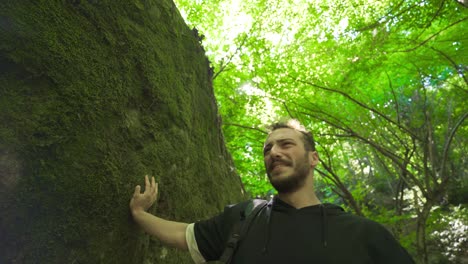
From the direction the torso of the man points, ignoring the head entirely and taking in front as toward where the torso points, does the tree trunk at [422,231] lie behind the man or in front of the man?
behind

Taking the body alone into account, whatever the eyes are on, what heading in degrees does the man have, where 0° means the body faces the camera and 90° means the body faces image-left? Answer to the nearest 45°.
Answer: approximately 0°

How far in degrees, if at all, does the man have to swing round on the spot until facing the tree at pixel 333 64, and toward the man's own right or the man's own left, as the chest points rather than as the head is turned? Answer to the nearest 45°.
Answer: approximately 180°
